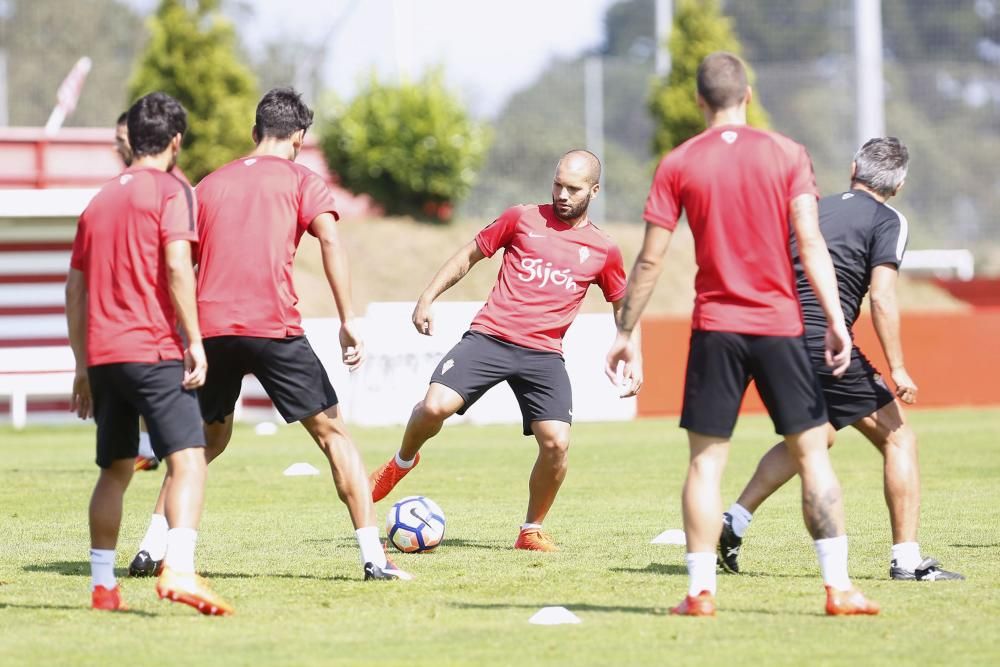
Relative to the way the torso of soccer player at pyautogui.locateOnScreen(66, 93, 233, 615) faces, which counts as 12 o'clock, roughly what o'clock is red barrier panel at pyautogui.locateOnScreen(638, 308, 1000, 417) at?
The red barrier panel is roughly at 12 o'clock from the soccer player.

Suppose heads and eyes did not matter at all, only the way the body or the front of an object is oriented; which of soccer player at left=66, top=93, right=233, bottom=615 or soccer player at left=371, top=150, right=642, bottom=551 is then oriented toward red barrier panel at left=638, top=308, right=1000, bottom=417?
soccer player at left=66, top=93, right=233, bottom=615

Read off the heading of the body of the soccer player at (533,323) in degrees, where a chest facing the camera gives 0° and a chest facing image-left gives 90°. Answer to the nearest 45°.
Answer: approximately 0°

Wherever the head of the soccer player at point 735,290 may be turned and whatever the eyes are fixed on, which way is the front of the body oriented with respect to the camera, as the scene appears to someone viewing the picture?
away from the camera

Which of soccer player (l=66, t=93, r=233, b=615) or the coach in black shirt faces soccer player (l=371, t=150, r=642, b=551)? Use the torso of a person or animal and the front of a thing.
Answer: soccer player (l=66, t=93, r=233, b=615)

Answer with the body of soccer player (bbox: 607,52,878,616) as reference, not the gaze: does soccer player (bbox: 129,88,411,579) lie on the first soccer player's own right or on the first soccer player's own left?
on the first soccer player's own left

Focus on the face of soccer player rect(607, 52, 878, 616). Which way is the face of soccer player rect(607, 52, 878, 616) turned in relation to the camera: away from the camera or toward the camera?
away from the camera

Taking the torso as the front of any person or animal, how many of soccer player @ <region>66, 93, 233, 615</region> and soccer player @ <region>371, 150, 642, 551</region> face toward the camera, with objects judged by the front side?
1

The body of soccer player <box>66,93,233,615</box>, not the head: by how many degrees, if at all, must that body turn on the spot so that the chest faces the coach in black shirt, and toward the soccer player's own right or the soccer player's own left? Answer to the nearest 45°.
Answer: approximately 45° to the soccer player's own right

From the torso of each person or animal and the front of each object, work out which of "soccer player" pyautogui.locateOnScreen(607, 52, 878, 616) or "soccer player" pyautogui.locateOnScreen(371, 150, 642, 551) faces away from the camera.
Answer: "soccer player" pyautogui.locateOnScreen(607, 52, 878, 616)

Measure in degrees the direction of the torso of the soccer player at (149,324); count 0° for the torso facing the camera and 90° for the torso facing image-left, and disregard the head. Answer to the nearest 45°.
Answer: approximately 225°
